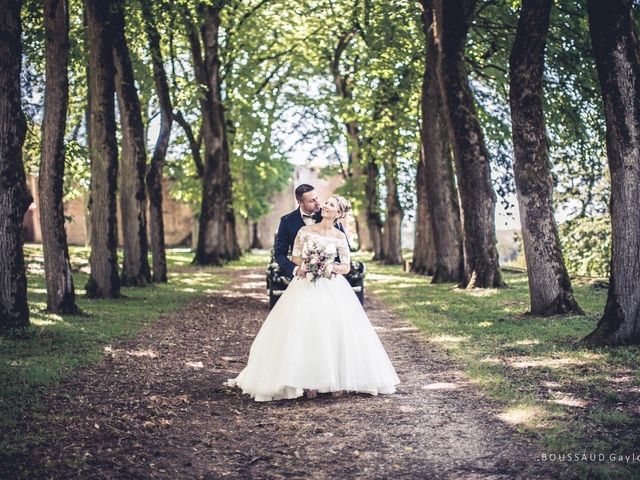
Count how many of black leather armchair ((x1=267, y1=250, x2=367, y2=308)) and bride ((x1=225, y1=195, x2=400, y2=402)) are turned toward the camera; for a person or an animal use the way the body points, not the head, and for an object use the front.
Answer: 2

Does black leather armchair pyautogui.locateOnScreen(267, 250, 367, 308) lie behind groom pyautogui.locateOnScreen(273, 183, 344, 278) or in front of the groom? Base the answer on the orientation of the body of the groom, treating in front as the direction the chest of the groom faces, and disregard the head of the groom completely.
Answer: behind

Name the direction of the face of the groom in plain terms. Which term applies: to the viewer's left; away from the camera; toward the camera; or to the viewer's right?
to the viewer's right

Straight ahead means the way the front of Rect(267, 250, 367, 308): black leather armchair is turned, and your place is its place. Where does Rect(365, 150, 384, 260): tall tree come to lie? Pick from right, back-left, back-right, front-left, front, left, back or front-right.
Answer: back

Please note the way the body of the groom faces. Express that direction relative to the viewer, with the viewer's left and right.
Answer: facing the viewer and to the right of the viewer

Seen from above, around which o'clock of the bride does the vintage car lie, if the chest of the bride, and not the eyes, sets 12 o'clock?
The vintage car is roughly at 6 o'clock from the bride.

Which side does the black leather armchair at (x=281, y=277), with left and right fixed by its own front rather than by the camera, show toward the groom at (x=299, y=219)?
front

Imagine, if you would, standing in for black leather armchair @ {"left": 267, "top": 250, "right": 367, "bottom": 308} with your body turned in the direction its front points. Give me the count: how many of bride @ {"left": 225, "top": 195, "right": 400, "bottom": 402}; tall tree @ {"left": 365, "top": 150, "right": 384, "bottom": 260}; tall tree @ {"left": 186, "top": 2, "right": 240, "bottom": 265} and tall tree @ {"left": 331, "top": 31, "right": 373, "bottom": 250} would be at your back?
3

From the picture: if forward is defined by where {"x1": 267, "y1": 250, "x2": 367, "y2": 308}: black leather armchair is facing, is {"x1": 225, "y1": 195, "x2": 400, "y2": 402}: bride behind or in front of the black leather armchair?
in front

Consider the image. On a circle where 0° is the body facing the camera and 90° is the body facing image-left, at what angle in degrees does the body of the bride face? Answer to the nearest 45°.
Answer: approximately 0°

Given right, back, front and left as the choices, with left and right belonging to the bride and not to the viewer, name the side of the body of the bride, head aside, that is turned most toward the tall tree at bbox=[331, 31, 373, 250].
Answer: back

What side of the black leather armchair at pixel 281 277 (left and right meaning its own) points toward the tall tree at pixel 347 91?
back
